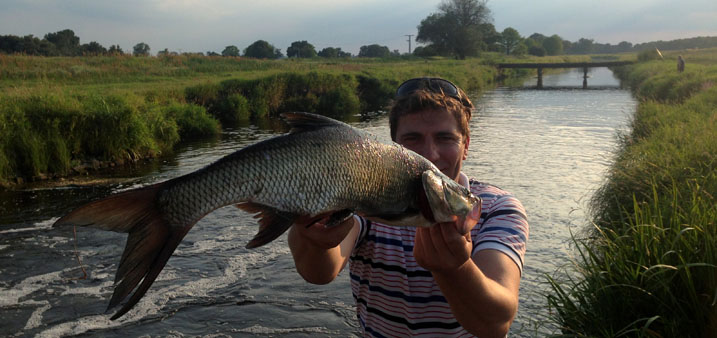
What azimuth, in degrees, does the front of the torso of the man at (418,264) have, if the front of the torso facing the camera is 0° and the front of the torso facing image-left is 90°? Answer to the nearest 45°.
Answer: approximately 0°

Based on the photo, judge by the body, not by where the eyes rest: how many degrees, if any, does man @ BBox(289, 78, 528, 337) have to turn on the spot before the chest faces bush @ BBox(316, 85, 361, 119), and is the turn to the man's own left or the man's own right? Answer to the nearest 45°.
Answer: approximately 180°
